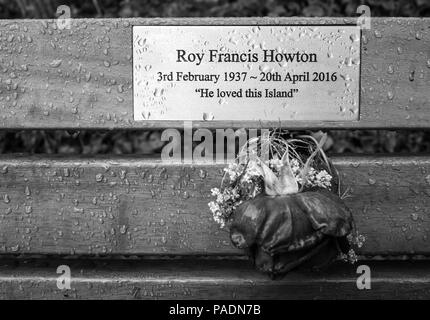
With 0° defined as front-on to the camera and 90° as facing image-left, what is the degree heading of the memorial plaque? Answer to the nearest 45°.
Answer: approximately 0°
